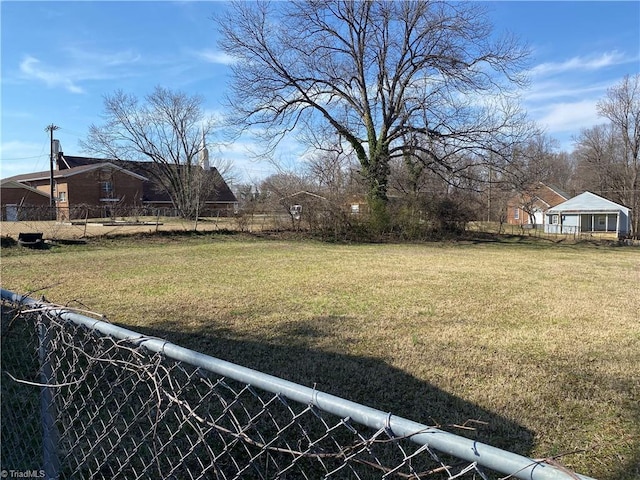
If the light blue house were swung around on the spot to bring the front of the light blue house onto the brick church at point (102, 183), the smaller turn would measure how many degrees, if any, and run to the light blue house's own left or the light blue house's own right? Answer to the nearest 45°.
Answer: approximately 45° to the light blue house's own right

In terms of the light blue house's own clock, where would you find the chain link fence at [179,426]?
The chain link fence is roughly at 12 o'clock from the light blue house.
